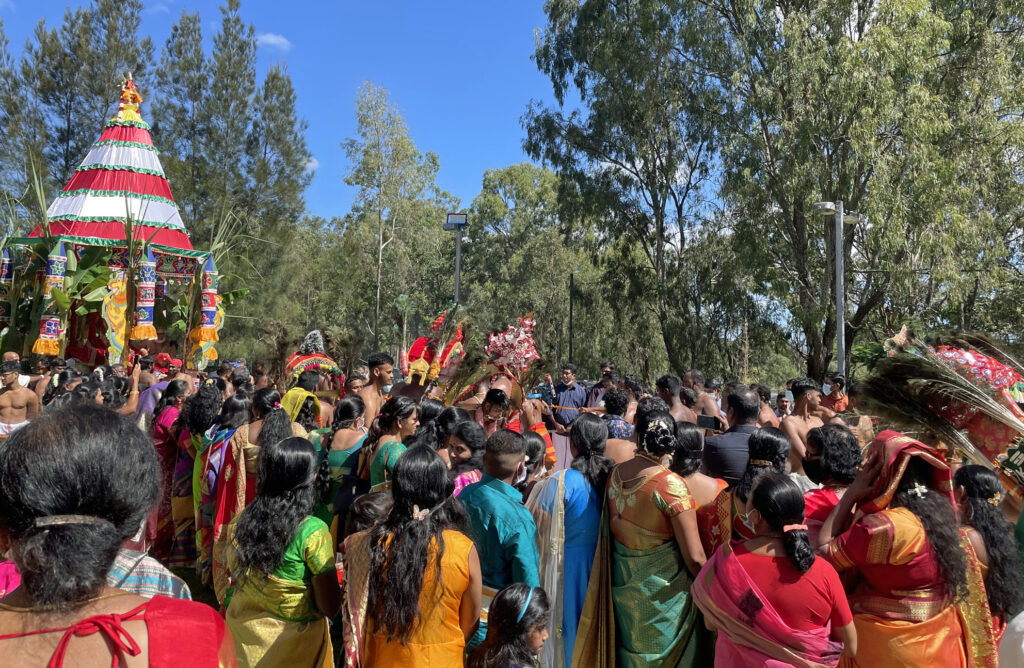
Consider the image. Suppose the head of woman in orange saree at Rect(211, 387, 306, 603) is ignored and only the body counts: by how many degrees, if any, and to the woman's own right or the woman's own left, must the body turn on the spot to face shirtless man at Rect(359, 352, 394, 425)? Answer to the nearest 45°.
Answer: approximately 45° to the woman's own right

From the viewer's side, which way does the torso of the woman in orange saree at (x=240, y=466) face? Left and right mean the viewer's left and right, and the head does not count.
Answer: facing away from the viewer

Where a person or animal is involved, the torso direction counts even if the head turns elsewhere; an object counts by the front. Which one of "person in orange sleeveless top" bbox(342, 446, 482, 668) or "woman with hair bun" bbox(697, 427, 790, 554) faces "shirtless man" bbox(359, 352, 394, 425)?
the person in orange sleeveless top

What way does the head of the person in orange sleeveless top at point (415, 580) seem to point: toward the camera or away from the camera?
away from the camera

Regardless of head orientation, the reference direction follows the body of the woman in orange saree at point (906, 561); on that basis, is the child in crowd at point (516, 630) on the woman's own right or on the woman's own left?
on the woman's own left

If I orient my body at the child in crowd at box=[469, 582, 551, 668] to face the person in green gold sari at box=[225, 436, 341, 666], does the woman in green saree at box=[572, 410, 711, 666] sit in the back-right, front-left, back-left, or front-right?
back-right

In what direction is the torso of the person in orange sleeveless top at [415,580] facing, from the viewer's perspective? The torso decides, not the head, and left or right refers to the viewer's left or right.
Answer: facing away from the viewer

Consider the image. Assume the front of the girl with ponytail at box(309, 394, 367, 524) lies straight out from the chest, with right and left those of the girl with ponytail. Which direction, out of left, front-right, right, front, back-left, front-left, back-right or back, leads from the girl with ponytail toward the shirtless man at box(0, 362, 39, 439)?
left

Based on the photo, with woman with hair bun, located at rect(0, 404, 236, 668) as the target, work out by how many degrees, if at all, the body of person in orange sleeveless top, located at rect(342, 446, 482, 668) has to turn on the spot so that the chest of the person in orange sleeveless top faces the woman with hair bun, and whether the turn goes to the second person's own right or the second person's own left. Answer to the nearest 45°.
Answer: approximately 135° to the second person's own left

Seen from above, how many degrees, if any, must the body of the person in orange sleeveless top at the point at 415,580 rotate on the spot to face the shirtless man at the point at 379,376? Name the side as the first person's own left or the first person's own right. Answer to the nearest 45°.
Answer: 0° — they already face them

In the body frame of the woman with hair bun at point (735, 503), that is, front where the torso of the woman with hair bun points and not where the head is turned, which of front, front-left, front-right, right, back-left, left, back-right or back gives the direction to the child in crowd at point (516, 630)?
back

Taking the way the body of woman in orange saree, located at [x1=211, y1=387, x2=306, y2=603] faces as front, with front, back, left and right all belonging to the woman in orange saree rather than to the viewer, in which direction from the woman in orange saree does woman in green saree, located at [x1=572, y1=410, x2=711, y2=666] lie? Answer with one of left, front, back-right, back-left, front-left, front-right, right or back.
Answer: back-right

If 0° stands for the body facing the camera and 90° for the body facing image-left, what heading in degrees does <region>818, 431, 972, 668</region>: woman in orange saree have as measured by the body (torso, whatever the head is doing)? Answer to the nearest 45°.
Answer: approximately 135°

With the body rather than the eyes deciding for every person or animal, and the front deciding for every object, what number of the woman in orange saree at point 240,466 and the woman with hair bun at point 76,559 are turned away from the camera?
2

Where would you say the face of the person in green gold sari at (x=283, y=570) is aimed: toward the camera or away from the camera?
away from the camera

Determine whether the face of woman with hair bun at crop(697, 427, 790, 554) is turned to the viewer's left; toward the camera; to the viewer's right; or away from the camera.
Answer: away from the camera

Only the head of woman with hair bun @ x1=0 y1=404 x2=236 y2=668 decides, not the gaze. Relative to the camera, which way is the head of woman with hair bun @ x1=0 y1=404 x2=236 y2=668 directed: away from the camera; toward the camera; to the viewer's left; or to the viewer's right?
away from the camera
